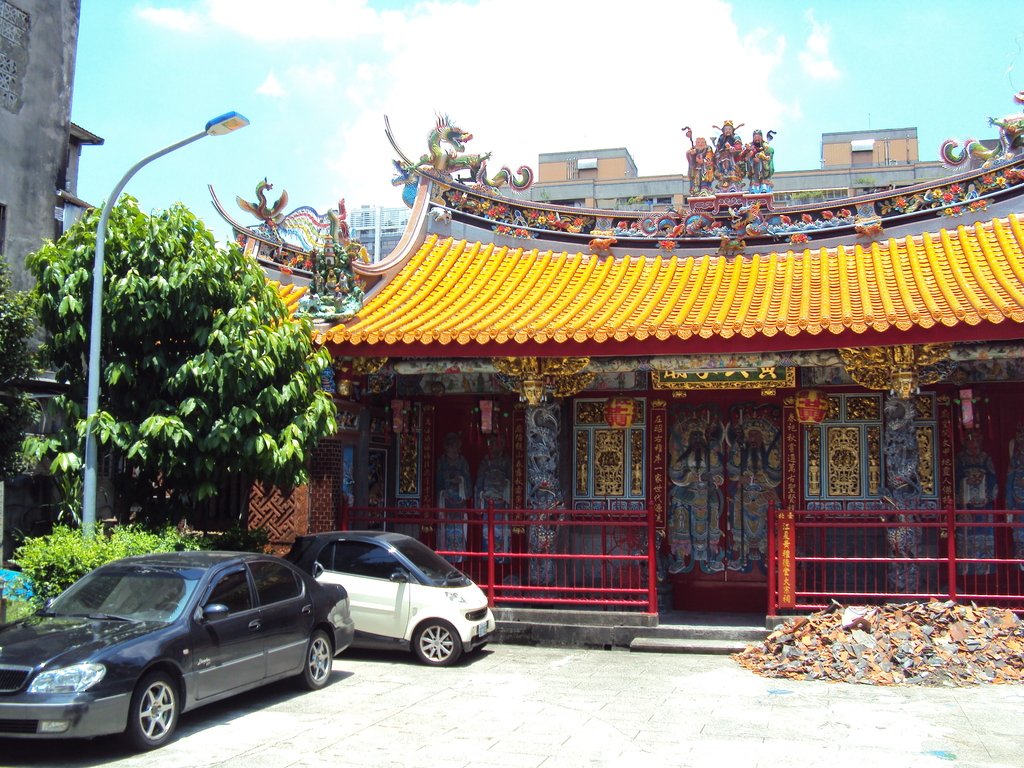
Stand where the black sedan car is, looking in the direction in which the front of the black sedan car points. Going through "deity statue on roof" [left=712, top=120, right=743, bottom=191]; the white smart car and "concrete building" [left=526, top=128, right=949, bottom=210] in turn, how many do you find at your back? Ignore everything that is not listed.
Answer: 3

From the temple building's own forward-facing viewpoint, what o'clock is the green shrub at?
The green shrub is roughly at 2 o'clock from the temple building.

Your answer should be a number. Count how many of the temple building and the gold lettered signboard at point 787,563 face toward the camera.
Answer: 2

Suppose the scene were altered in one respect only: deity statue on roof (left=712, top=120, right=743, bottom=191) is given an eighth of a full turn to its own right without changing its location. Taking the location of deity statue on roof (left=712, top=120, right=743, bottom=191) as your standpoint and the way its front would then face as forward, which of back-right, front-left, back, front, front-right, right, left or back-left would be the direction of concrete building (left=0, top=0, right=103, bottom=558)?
front-right

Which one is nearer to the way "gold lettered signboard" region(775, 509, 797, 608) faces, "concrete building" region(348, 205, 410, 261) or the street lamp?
the street lamp

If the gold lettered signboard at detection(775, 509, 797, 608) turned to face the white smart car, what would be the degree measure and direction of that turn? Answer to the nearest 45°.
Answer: approximately 45° to its right

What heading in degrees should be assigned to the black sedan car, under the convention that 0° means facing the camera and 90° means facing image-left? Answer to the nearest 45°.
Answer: approximately 45°

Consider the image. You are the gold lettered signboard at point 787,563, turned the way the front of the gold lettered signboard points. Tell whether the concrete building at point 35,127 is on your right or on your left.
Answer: on your right

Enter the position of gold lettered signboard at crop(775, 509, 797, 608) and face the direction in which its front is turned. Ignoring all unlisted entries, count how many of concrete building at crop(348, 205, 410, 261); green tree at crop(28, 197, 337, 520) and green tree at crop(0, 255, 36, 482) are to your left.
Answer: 0

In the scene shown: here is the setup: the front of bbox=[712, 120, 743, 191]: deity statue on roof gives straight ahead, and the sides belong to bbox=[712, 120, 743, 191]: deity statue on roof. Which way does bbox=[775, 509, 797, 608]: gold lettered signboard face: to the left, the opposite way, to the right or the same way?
the same way

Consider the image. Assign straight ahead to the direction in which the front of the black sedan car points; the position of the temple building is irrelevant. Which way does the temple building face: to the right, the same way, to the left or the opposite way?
the same way

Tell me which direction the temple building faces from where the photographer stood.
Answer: facing the viewer

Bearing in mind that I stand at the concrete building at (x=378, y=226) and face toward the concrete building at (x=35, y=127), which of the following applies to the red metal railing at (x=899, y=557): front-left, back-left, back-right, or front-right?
front-left

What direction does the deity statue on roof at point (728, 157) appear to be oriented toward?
toward the camera

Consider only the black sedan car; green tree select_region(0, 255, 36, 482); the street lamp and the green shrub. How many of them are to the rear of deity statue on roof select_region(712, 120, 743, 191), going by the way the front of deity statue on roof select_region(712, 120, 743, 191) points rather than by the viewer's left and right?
0

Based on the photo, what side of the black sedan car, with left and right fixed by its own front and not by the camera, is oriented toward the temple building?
back

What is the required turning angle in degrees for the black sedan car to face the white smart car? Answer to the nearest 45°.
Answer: approximately 180°

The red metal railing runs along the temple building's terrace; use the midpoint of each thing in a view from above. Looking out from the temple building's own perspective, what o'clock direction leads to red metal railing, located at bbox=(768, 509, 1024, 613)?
The red metal railing is roughly at 10 o'clock from the temple building.

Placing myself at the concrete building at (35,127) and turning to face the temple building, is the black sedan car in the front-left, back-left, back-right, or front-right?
front-right

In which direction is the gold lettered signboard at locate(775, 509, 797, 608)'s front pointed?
toward the camera

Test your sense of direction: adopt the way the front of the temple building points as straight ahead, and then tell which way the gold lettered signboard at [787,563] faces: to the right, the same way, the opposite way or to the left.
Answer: the same way
